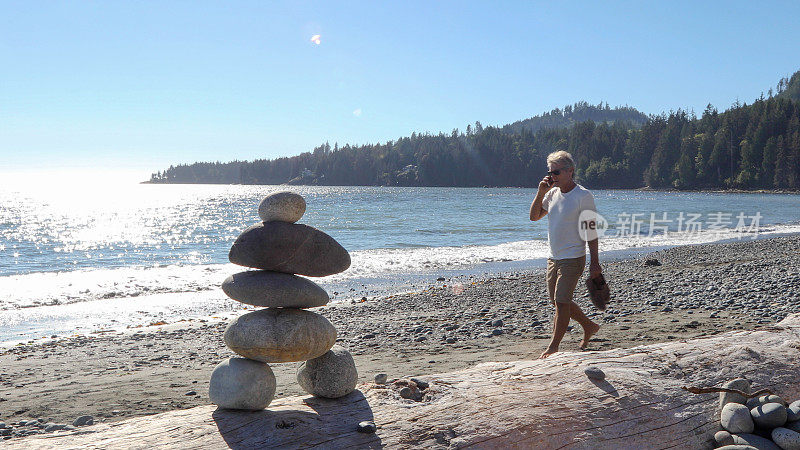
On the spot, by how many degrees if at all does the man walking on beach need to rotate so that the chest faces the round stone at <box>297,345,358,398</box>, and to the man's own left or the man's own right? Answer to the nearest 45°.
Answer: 0° — they already face it

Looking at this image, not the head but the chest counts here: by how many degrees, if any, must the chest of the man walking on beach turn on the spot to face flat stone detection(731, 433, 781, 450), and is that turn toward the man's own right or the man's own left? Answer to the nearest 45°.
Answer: approximately 90° to the man's own left

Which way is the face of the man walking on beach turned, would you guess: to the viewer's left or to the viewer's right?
to the viewer's left

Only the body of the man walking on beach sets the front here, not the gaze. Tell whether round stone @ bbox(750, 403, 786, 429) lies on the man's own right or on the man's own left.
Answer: on the man's own left

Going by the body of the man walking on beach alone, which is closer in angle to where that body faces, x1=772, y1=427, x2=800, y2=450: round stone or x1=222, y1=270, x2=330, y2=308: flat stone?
the flat stone

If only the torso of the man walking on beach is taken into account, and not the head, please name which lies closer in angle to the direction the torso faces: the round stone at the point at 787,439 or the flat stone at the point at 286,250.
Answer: the flat stone

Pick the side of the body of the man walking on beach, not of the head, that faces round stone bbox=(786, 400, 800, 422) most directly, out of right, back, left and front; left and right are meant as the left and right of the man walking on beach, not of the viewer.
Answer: left

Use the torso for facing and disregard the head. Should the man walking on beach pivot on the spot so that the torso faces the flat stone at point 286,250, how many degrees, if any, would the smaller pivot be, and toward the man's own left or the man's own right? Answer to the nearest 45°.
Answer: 0° — they already face it

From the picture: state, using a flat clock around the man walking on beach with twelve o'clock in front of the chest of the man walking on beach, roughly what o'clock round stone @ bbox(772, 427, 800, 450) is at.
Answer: The round stone is roughly at 9 o'clock from the man walking on beach.

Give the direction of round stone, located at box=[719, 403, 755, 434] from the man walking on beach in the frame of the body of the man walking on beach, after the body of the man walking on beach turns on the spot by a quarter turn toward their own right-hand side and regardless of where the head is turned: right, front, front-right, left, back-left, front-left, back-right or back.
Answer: back

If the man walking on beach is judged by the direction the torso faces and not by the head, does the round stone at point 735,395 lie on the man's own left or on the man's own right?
on the man's own left

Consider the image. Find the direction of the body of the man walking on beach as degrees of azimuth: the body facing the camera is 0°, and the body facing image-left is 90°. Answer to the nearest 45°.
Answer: approximately 45°
